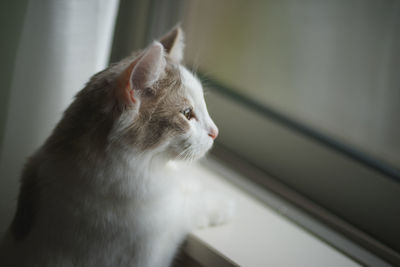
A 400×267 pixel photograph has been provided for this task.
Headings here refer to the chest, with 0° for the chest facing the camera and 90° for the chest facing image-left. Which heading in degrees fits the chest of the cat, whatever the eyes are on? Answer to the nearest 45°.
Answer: approximately 270°
